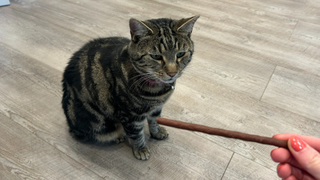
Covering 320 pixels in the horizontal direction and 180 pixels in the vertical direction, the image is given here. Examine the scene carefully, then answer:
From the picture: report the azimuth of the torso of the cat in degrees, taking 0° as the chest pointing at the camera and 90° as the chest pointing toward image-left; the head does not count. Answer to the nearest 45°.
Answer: approximately 315°

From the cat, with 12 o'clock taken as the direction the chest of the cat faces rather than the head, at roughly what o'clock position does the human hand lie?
The human hand is roughly at 12 o'clock from the cat.
